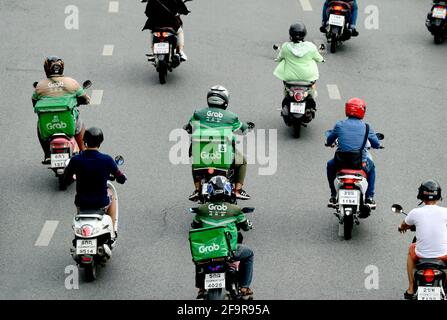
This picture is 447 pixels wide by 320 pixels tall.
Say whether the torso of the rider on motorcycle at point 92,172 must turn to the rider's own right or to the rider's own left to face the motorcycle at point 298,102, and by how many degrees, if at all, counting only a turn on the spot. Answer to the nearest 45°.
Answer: approximately 45° to the rider's own right

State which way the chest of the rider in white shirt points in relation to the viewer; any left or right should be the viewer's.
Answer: facing away from the viewer

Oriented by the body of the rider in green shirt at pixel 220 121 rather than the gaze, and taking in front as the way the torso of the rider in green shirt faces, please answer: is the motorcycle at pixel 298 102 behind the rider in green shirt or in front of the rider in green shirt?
in front

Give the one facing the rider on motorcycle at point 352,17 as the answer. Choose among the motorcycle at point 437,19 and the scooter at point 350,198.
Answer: the scooter

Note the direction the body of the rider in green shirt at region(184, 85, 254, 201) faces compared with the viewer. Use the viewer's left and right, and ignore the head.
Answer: facing away from the viewer

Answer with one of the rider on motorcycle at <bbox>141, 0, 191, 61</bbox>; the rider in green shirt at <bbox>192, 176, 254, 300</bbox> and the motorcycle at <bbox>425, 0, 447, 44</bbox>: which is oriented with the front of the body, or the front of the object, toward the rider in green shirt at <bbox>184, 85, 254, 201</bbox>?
the rider in green shirt at <bbox>192, 176, 254, 300</bbox>

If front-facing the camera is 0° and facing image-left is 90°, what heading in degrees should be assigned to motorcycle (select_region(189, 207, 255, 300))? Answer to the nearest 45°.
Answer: approximately 180°

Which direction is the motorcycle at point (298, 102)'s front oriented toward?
away from the camera

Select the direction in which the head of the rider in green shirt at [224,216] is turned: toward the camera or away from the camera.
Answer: away from the camera

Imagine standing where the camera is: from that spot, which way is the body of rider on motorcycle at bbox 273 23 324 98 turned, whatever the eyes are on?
away from the camera

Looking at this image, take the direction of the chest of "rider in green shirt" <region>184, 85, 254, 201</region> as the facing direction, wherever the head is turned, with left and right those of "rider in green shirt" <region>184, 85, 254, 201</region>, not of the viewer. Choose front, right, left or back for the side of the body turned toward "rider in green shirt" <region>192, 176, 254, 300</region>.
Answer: back

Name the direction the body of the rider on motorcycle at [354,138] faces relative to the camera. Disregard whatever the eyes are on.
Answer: away from the camera

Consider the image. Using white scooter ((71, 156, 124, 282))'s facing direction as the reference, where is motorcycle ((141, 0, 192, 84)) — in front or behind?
in front

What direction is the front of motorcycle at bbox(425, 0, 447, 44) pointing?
away from the camera

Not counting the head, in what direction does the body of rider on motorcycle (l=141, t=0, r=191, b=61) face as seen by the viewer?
away from the camera
